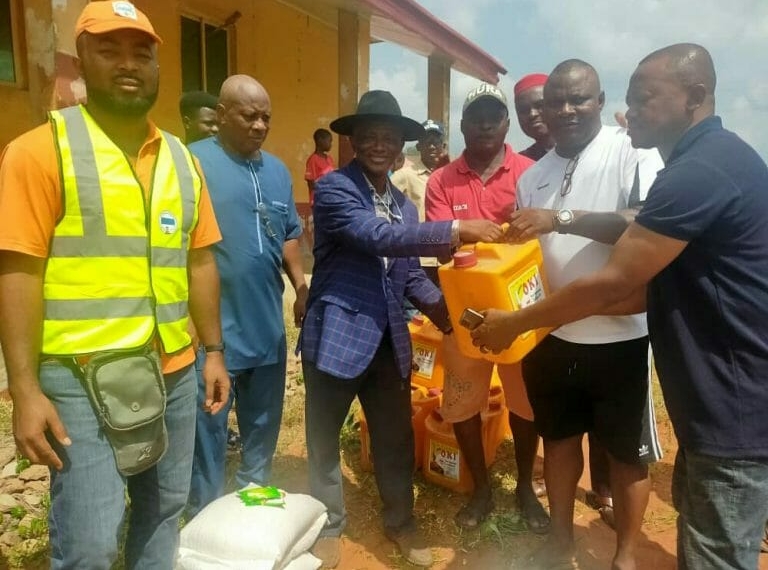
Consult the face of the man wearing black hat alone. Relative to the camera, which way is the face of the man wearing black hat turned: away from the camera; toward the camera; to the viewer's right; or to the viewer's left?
toward the camera

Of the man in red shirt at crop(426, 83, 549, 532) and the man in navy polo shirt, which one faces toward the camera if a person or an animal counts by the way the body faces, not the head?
the man in red shirt

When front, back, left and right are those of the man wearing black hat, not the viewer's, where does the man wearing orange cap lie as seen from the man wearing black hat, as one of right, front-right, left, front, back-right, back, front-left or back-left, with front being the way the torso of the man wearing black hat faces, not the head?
right

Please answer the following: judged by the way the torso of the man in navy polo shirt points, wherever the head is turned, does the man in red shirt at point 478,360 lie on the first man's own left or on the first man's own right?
on the first man's own right

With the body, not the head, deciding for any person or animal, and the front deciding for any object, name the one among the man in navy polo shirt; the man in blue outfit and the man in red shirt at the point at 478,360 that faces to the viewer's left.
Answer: the man in navy polo shirt

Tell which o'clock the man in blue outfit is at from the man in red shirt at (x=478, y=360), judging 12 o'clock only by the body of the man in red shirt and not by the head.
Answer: The man in blue outfit is roughly at 2 o'clock from the man in red shirt.

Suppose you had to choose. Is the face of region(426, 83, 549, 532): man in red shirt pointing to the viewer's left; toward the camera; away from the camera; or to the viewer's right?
toward the camera

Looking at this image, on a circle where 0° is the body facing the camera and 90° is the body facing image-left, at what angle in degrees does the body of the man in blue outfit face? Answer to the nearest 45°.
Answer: approximately 315°

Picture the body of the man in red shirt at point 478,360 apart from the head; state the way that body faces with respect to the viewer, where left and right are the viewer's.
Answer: facing the viewer

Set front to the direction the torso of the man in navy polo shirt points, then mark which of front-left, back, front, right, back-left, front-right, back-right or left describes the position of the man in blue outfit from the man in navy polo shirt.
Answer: front

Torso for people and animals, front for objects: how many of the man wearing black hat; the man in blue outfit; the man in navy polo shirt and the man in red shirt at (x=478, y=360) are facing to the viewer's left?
1

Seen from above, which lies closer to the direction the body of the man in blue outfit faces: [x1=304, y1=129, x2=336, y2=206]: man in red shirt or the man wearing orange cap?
the man wearing orange cap

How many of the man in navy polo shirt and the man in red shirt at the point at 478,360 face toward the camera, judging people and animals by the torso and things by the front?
1

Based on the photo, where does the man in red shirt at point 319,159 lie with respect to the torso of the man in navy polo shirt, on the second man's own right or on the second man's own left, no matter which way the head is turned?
on the second man's own right

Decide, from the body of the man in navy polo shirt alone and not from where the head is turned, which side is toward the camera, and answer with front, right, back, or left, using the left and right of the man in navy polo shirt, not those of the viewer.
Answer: left
